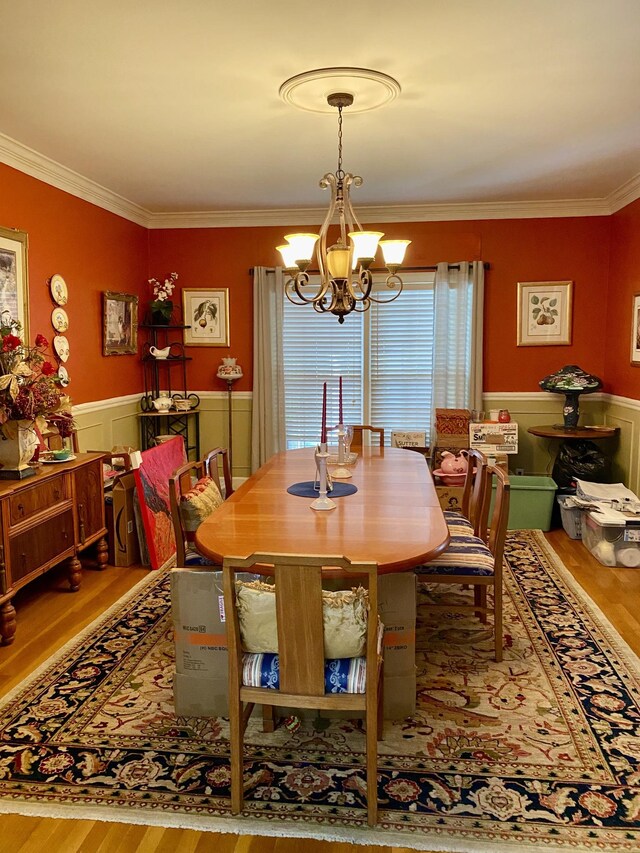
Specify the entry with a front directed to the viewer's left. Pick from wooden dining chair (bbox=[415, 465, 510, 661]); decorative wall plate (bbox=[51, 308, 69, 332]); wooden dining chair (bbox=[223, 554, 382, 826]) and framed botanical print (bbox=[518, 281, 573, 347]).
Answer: wooden dining chair (bbox=[415, 465, 510, 661])

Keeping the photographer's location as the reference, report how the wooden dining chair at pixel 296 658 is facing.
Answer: facing away from the viewer

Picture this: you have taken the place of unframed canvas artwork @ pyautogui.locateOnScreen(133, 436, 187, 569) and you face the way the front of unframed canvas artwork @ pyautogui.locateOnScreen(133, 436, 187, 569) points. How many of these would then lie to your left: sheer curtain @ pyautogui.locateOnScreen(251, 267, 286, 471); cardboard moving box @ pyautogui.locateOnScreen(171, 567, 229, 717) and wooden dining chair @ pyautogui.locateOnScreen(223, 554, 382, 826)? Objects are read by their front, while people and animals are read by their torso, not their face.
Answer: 1

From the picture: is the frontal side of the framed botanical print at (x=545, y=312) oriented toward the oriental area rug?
yes

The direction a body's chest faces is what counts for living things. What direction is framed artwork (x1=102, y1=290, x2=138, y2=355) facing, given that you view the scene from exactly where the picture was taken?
facing the viewer and to the right of the viewer

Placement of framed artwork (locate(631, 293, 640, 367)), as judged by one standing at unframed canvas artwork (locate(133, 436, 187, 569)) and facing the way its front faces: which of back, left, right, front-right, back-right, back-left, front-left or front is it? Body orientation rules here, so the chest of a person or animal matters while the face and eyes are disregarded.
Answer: front-left

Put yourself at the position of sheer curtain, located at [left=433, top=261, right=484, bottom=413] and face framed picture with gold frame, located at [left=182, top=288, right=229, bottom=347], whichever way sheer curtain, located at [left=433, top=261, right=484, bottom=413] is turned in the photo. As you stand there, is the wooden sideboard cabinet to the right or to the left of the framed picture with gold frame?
left

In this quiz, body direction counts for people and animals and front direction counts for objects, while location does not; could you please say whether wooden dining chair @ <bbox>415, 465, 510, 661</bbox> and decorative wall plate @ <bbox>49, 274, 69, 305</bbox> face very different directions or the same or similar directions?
very different directions

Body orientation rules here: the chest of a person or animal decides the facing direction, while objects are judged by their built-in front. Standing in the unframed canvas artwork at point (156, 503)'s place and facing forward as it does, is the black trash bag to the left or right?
on its left

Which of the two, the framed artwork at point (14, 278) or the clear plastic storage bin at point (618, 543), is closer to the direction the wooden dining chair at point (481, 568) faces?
the framed artwork

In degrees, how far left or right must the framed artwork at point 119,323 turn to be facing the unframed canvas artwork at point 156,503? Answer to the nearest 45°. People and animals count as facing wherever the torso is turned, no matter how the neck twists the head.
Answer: approximately 45° to its right

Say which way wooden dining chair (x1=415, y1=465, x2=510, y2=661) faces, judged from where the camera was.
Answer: facing to the left of the viewer

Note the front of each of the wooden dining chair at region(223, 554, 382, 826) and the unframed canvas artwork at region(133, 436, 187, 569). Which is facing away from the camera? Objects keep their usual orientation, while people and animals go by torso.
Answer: the wooden dining chair

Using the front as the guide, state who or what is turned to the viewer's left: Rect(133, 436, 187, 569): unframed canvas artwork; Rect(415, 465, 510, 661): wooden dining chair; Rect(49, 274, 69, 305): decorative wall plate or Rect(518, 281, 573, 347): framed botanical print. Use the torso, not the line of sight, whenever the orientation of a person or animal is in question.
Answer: the wooden dining chair

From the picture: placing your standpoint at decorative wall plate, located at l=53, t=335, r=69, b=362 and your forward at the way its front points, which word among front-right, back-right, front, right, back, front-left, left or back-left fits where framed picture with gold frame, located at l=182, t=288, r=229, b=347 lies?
left
